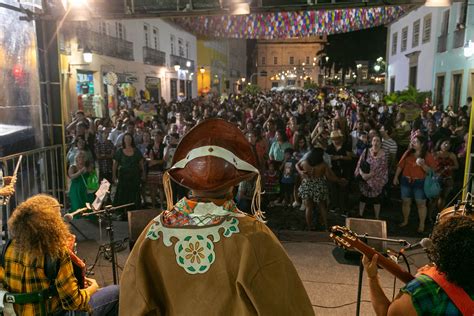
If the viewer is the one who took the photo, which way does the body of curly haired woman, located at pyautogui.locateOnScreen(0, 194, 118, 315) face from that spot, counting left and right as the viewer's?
facing away from the viewer and to the right of the viewer

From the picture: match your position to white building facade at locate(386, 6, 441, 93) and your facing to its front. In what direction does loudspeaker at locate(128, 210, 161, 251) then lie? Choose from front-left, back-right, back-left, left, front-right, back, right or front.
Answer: front-left

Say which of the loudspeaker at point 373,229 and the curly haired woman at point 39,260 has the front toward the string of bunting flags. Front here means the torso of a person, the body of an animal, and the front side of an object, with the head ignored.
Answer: the curly haired woman

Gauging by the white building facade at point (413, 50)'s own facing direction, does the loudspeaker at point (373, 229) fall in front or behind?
in front

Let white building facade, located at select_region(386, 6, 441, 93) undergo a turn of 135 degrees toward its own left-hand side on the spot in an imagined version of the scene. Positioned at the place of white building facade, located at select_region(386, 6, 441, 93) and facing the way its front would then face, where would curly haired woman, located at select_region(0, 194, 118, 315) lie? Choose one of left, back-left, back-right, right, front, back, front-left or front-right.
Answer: right

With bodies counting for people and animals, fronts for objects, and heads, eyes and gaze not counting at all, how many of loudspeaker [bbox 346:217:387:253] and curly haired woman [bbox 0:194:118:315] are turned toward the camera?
1

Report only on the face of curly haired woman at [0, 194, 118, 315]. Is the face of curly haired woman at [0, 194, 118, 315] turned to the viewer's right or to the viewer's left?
to the viewer's right

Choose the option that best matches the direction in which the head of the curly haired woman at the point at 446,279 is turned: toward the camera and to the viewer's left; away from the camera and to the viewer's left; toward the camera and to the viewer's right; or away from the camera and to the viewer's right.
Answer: away from the camera and to the viewer's left

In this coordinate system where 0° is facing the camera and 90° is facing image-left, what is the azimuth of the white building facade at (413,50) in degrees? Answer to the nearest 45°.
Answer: approximately 45°

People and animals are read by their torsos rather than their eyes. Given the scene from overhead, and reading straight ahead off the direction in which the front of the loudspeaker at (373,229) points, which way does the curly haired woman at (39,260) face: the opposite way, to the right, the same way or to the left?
the opposite way

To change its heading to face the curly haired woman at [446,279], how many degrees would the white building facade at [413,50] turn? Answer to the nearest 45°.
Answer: approximately 45° to its left

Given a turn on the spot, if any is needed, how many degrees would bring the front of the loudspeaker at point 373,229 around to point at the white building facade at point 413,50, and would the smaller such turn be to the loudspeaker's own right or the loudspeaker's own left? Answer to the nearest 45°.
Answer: approximately 180°

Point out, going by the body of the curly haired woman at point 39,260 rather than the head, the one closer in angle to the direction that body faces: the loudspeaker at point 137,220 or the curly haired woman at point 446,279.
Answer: the loudspeaker

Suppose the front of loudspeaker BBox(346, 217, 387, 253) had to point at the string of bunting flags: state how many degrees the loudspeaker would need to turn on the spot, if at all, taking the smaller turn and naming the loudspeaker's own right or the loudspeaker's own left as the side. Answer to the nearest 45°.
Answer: approximately 180°

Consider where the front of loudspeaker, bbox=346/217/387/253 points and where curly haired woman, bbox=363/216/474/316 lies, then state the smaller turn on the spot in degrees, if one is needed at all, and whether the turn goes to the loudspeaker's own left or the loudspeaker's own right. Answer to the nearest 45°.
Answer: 0° — it already faces them

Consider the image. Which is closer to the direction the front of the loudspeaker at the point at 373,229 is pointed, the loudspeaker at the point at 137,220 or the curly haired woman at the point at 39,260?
the curly haired woman

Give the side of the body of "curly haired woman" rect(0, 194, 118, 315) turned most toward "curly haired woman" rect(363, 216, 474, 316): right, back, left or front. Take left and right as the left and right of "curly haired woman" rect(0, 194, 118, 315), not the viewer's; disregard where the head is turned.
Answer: right
